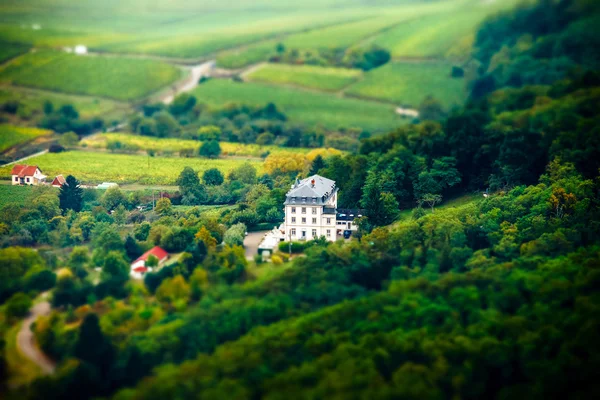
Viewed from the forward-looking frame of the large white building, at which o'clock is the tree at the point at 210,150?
The tree is roughly at 5 o'clock from the large white building.

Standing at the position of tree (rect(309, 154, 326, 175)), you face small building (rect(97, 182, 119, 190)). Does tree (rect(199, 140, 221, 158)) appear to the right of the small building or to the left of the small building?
right

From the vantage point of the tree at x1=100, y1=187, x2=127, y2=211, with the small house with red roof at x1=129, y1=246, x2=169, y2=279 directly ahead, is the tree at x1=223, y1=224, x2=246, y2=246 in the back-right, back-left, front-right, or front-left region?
front-left

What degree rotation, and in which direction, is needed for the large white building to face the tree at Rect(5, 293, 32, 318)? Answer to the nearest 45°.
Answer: approximately 45° to its right

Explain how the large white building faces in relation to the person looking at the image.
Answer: facing the viewer

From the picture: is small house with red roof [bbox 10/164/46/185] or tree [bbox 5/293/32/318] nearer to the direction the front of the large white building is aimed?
the tree

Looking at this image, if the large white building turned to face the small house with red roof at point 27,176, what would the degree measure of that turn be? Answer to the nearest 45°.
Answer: approximately 90° to its right

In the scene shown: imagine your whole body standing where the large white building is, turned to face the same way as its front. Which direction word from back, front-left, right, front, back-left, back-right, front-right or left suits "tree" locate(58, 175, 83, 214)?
right

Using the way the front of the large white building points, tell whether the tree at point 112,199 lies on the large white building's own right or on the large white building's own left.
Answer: on the large white building's own right

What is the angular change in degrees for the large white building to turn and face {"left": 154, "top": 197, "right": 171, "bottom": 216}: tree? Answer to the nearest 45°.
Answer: approximately 90° to its right

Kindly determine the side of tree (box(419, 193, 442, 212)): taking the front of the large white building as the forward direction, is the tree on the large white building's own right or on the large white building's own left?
on the large white building's own left

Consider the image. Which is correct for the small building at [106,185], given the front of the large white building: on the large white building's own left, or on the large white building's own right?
on the large white building's own right

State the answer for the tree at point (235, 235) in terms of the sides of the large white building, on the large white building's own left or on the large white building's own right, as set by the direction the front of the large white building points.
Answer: on the large white building's own right

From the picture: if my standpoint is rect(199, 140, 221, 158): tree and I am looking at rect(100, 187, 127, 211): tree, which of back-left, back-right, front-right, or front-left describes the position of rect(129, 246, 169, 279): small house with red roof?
front-left
